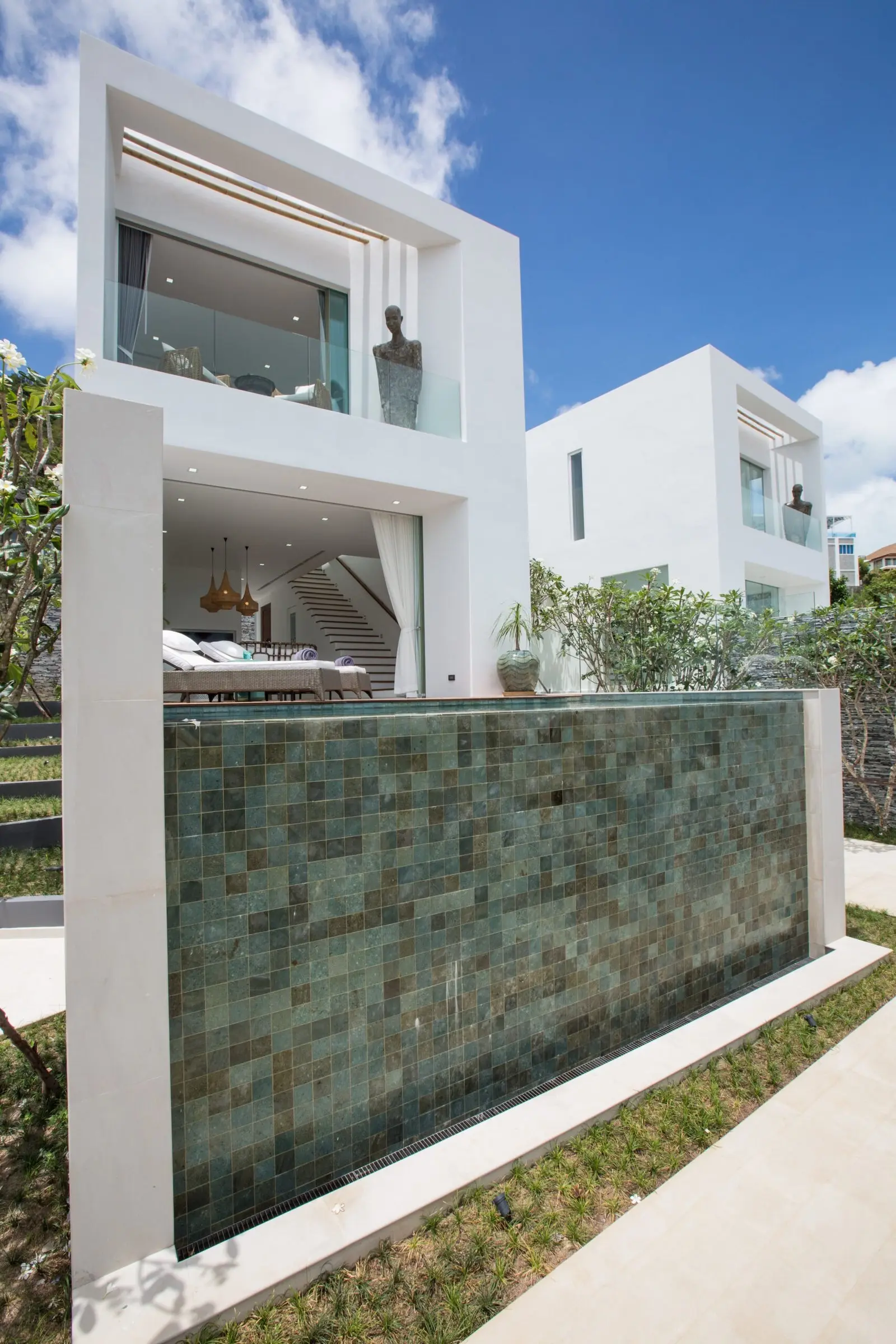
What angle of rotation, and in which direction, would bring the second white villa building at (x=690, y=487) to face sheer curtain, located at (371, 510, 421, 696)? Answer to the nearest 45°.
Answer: approximately 90° to its right

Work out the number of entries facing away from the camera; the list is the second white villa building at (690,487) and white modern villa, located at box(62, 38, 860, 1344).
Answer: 0

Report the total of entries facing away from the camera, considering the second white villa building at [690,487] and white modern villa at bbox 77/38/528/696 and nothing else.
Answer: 0

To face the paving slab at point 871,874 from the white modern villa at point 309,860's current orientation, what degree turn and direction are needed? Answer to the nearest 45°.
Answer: approximately 90° to its left

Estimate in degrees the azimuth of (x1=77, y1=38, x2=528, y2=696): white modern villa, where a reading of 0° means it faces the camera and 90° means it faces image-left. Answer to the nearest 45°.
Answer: approximately 315°

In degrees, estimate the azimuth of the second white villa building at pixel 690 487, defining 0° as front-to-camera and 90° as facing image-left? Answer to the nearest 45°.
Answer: approximately 315°

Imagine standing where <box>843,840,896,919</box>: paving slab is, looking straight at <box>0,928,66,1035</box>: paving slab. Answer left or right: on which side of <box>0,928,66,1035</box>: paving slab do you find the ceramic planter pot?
right
